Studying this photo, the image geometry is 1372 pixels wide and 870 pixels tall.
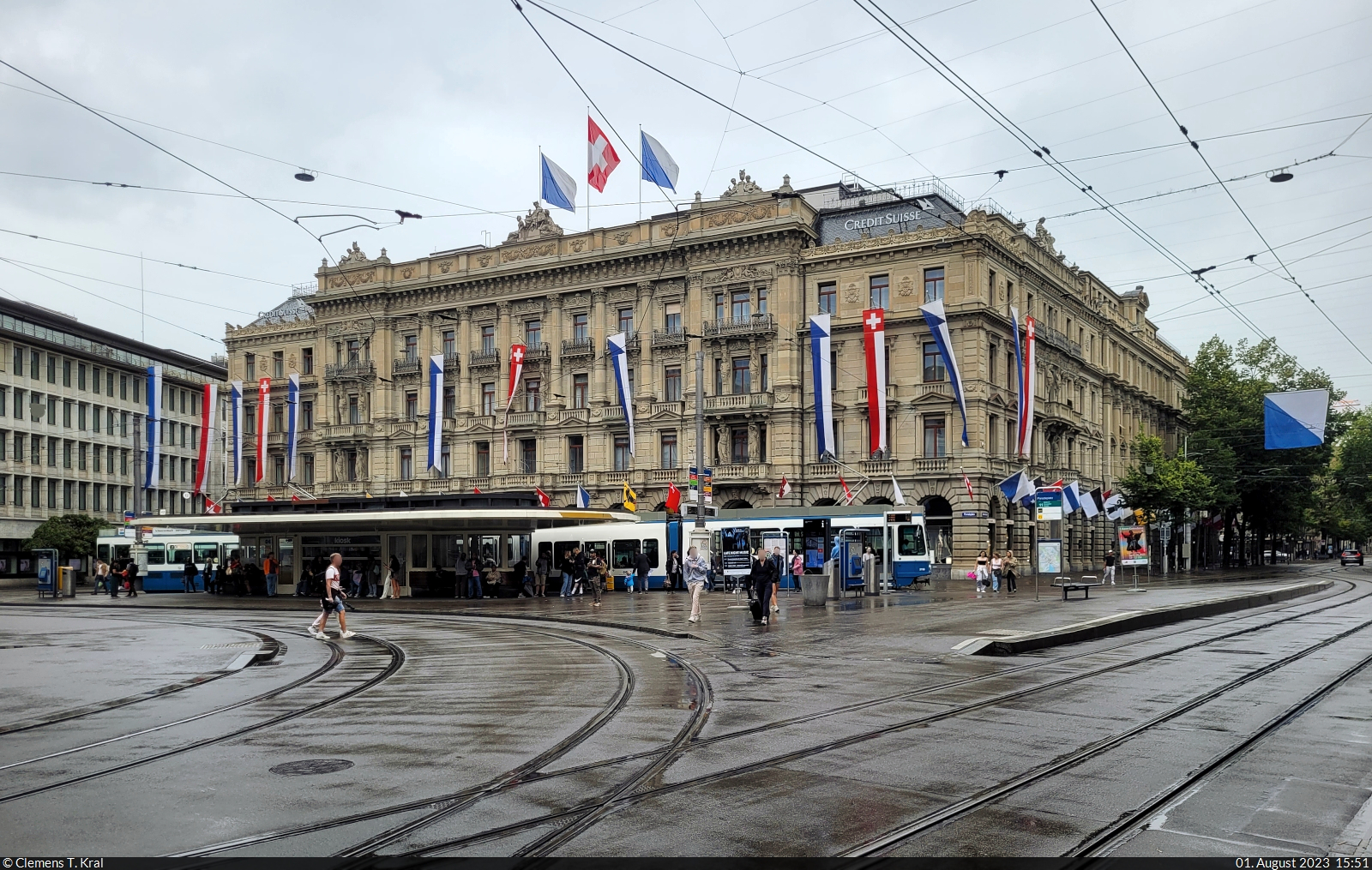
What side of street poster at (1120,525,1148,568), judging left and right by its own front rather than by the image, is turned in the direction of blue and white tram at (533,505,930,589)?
right

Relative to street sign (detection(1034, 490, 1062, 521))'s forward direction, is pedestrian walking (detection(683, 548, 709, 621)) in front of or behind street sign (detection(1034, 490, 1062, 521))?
in front
